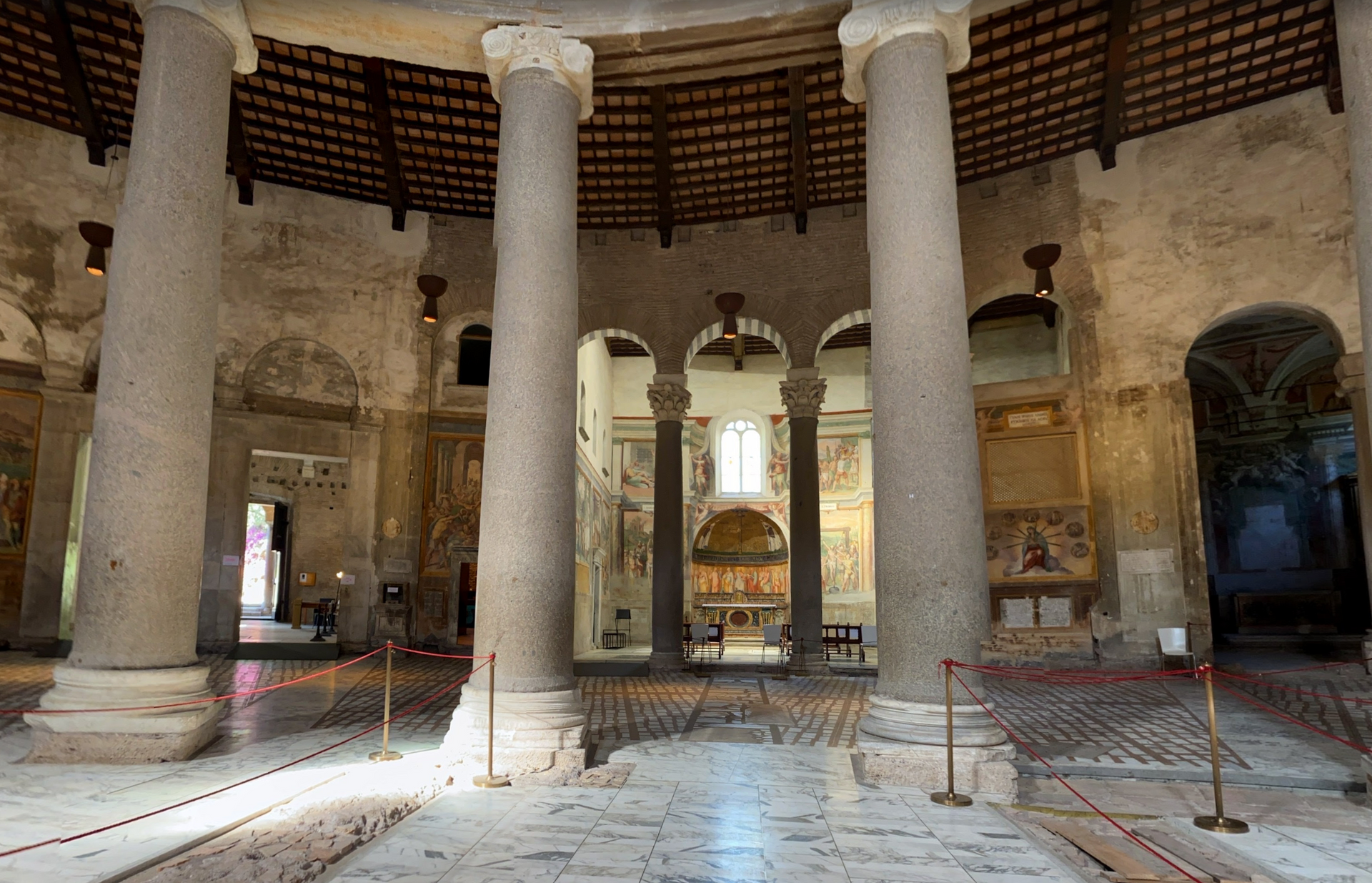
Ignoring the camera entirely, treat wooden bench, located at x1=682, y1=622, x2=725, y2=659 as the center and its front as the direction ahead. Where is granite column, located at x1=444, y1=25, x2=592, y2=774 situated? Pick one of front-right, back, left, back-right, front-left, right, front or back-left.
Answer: back

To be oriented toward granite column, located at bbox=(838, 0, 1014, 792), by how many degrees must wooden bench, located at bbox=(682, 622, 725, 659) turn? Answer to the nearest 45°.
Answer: approximately 180°

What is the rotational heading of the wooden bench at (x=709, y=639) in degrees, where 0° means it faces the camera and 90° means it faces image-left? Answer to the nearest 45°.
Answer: approximately 180°

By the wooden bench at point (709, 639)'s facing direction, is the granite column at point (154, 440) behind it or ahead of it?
behind

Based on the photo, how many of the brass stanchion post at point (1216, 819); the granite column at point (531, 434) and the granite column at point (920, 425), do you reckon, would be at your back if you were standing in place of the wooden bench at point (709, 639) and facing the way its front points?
3

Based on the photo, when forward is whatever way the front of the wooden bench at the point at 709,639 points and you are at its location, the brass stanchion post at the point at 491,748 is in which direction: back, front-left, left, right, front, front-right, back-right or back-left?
back

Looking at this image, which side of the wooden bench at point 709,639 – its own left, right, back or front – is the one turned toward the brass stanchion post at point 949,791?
back

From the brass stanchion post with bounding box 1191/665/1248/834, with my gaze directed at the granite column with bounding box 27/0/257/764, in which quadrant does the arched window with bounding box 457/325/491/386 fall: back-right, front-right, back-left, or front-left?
front-right

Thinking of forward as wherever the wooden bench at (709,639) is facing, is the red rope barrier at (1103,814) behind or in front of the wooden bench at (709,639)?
behind

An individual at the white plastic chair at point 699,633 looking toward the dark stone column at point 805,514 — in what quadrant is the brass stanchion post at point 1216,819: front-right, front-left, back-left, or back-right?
front-right

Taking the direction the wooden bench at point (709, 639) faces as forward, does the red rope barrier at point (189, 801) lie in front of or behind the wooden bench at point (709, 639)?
behind

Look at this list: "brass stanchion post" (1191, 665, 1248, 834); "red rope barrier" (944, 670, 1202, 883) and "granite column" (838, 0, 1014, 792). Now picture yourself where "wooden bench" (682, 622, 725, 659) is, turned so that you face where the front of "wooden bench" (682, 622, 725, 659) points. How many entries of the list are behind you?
3
